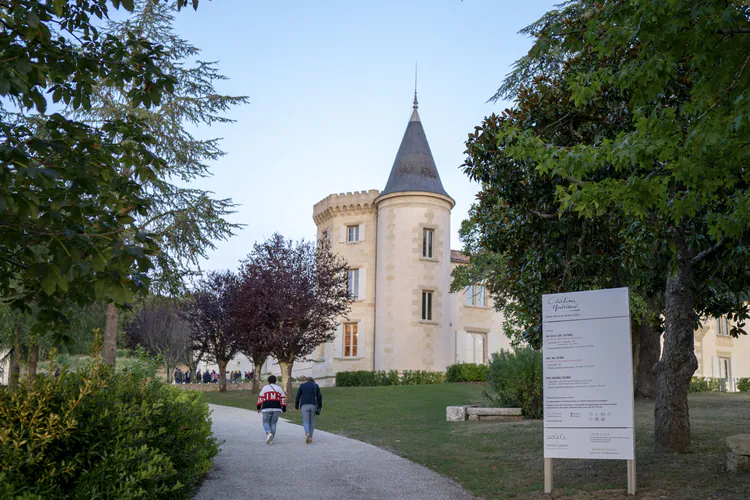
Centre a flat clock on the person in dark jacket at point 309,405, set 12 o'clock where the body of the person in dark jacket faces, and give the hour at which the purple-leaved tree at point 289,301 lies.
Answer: The purple-leaved tree is roughly at 12 o'clock from the person in dark jacket.

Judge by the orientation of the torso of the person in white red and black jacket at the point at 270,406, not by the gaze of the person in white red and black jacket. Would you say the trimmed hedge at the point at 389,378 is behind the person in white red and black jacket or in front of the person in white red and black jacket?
in front

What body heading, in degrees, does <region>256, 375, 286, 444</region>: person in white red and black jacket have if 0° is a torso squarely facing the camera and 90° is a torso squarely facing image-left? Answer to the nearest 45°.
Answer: approximately 180°

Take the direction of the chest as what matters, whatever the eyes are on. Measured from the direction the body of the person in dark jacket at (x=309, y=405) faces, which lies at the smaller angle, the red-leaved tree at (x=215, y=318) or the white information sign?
the red-leaved tree

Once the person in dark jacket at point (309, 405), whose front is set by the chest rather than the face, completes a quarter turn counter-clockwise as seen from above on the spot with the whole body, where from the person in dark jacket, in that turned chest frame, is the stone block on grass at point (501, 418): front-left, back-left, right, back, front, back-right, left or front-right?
back-right

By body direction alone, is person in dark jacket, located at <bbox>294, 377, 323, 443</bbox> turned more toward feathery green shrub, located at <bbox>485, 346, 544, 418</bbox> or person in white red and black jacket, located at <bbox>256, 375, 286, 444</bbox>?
the feathery green shrub

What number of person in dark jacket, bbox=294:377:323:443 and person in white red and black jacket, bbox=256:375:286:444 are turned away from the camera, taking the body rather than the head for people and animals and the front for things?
2

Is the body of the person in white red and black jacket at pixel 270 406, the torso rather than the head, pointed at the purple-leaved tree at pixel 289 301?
yes

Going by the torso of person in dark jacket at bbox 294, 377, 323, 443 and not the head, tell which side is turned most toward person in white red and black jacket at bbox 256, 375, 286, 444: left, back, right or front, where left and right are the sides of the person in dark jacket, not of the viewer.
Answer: left

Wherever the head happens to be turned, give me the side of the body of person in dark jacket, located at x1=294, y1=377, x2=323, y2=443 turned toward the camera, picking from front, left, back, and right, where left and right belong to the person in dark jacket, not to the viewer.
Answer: back

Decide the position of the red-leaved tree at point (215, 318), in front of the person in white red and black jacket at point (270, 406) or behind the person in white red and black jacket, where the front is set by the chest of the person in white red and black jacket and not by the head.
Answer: in front
